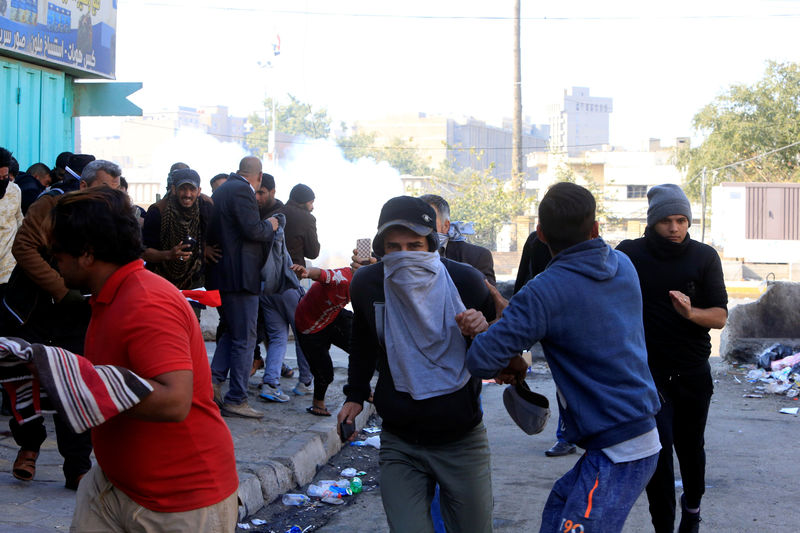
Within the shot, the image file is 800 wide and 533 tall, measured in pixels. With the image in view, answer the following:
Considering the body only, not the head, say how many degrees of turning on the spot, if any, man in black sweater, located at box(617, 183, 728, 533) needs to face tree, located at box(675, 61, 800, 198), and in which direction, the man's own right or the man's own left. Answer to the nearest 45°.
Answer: approximately 180°

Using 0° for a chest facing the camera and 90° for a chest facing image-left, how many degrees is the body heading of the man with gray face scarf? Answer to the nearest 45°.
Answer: approximately 0°

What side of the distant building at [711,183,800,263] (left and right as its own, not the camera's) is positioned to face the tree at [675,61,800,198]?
back

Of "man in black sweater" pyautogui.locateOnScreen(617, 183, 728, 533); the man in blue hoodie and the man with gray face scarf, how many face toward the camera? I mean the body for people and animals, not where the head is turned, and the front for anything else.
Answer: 2

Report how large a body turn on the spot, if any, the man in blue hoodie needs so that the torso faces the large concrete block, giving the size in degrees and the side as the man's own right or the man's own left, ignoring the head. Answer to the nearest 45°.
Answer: approximately 45° to the man's own right

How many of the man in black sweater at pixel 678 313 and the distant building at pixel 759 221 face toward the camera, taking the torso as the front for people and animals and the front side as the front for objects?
2

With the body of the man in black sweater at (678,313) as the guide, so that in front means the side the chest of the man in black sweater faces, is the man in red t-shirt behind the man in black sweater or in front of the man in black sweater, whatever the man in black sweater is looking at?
in front

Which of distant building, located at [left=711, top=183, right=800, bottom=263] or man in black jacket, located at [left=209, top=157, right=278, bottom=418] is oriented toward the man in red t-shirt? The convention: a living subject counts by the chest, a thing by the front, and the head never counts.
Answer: the distant building

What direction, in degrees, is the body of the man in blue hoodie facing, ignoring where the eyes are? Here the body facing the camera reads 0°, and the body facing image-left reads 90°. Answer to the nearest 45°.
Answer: approximately 135°

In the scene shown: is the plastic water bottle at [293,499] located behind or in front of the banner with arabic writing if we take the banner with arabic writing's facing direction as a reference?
in front

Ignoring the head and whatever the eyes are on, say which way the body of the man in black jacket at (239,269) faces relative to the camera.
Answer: to the viewer's right
